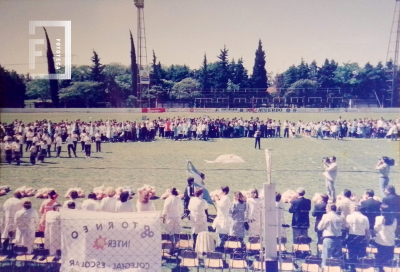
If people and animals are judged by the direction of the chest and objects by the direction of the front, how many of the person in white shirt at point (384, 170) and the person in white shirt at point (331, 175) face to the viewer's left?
2

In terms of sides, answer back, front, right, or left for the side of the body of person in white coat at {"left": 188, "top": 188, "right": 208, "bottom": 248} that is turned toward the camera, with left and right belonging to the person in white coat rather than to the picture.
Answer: back

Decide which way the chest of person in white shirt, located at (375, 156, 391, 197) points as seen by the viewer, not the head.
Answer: to the viewer's left

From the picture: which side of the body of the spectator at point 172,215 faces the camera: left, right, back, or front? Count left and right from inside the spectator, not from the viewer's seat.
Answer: back

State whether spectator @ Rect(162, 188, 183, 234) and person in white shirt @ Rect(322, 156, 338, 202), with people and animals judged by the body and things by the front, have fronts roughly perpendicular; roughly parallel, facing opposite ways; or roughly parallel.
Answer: roughly perpendicular

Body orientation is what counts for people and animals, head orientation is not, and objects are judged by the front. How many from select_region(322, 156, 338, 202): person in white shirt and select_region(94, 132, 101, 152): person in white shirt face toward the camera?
1

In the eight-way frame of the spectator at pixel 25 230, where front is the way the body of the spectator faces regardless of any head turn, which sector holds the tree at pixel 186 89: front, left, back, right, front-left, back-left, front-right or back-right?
front-right

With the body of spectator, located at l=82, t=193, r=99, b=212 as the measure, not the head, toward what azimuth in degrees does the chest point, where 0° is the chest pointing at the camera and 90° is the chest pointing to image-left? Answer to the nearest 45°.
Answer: approximately 180°
